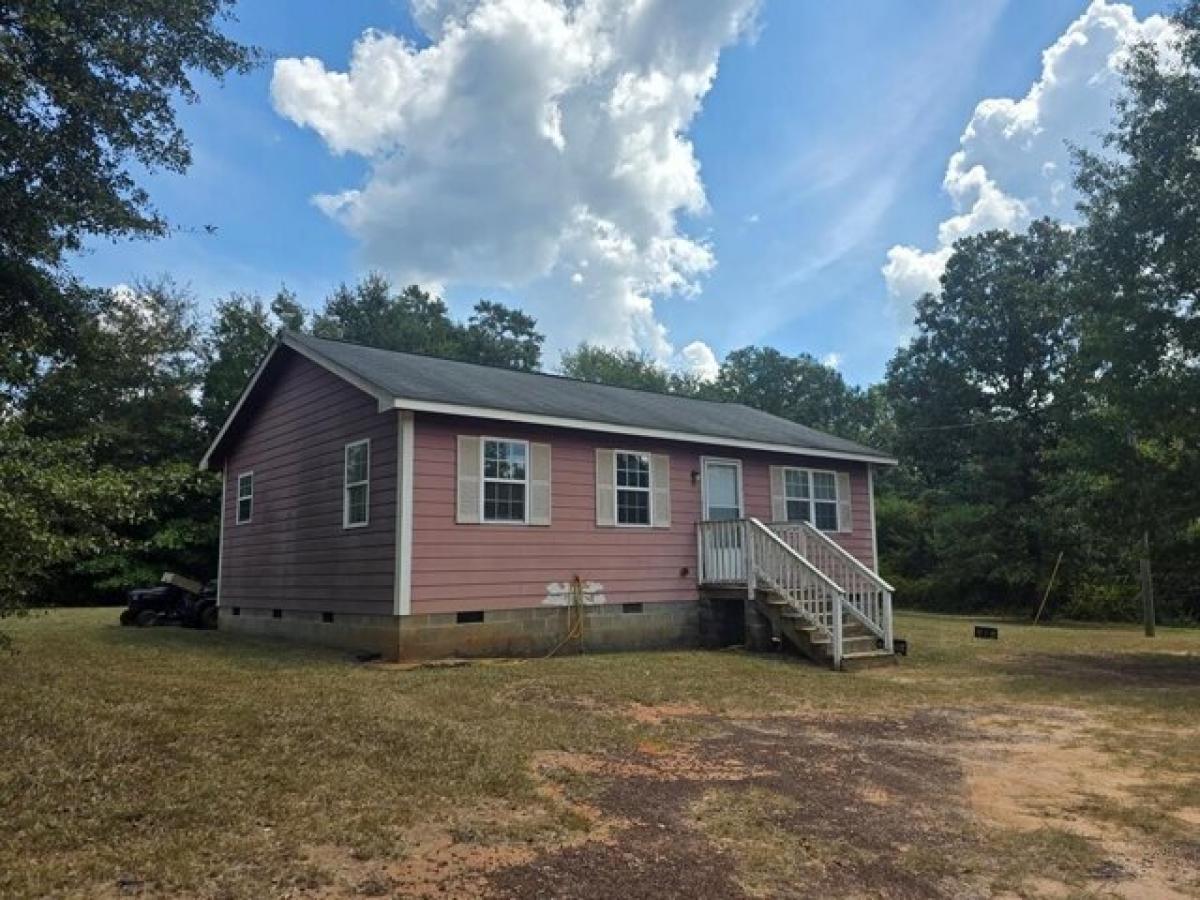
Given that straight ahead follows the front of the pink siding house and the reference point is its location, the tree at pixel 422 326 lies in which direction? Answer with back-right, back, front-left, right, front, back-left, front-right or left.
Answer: back-left

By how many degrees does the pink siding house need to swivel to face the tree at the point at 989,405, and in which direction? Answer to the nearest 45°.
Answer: approximately 90° to its left

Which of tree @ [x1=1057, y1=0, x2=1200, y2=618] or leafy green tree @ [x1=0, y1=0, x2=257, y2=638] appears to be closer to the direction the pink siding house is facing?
the tree

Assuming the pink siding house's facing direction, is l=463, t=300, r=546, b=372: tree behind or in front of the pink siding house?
behind

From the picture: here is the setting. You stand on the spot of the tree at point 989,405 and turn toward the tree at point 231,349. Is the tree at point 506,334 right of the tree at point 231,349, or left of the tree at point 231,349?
right

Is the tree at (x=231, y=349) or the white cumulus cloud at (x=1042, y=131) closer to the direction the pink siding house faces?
the white cumulus cloud

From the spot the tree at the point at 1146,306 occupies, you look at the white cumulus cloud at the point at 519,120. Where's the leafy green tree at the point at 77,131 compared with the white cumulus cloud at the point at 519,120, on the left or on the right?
left

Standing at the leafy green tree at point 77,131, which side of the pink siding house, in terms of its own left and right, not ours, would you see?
right

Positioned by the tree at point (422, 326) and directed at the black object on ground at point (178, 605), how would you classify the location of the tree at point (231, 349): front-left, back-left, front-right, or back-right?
front-right

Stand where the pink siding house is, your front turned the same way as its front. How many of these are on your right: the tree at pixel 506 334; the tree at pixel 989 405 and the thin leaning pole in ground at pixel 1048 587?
0

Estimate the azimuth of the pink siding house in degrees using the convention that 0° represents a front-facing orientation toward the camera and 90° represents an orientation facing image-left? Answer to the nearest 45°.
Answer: approximately 315°

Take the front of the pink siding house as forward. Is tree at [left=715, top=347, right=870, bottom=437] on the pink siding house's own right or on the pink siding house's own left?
on the pink siding house's own left

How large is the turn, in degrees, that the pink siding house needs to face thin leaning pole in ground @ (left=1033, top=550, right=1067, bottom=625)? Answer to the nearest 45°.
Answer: approximately 90° to its left
